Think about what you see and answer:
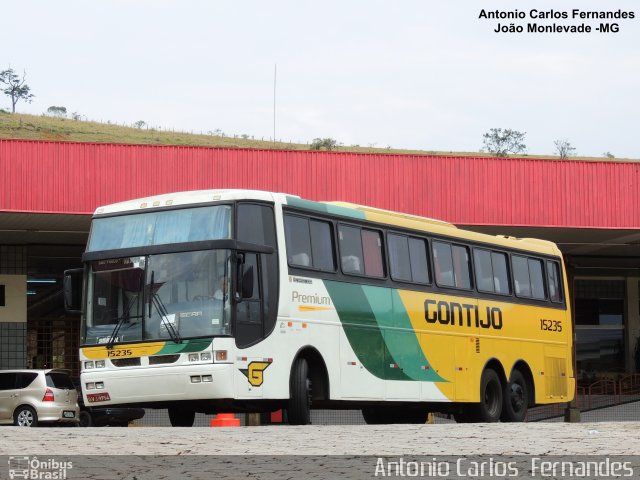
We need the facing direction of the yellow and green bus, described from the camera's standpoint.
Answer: facing the viewer and to the left of the viewer

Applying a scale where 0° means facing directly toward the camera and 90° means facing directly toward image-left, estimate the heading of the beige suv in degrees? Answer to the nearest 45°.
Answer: approximately 135°

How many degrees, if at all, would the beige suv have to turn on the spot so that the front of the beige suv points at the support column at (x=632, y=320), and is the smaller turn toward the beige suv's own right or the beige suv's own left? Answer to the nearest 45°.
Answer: approximately 90° to the beige suv's own right

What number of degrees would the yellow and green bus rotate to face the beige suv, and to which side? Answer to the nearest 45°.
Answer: approximately 90° to its right

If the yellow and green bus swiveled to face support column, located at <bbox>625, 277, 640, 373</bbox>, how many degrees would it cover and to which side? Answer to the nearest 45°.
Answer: approximately 135° to its right

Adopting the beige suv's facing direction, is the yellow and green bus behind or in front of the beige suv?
behind

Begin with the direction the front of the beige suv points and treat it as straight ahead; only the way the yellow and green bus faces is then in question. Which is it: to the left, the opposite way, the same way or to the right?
to the left

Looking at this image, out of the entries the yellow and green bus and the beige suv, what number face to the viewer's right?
0
